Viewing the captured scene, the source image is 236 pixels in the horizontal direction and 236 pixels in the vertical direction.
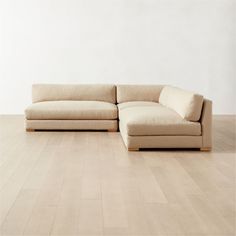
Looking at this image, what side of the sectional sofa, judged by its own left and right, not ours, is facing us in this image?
front
